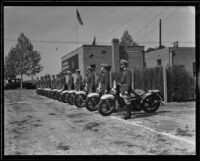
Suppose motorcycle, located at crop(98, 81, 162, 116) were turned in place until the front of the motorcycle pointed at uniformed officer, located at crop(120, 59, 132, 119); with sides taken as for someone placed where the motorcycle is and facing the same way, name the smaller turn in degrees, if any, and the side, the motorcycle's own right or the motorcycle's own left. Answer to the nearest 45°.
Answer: approximately 90° to the motorcycle's own left

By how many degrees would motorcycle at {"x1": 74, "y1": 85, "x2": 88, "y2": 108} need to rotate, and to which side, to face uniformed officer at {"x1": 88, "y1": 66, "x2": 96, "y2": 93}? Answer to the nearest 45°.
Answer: approximately 90° to its left
